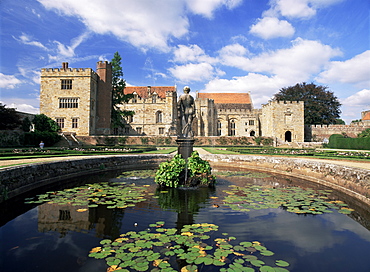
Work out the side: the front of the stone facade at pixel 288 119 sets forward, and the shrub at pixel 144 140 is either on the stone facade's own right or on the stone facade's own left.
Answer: on the stone facade's own right

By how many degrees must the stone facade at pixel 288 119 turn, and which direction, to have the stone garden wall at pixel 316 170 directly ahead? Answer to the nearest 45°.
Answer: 0° — it already faces it

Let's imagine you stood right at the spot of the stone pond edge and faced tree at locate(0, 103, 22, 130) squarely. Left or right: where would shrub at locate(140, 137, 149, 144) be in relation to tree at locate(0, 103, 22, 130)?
right

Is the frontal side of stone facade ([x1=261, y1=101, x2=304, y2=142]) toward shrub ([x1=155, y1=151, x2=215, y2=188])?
yes

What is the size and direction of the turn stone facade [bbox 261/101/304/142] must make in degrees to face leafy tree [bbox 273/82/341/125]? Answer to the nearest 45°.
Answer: approximately 135° to its left

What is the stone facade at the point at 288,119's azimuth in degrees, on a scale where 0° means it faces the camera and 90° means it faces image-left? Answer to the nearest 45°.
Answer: approximately 0°

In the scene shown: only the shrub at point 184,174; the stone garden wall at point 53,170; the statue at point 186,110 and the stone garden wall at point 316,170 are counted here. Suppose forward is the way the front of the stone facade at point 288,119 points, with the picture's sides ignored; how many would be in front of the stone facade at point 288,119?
4
